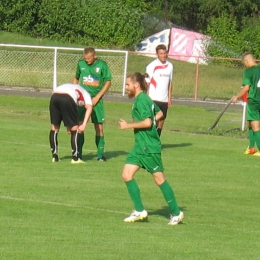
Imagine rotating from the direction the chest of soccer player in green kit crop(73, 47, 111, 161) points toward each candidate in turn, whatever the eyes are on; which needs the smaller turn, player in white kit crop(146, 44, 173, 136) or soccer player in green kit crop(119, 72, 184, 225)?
the soccer player in green kit

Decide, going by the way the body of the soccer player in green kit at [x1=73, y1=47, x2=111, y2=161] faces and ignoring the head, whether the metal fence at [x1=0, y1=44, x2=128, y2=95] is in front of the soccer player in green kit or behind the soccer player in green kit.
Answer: behind

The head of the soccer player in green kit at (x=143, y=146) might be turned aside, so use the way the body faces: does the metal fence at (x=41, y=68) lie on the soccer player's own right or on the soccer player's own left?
on the soccer player's own right

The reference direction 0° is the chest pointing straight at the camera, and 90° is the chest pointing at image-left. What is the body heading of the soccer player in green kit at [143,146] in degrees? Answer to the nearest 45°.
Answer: approximately 90°

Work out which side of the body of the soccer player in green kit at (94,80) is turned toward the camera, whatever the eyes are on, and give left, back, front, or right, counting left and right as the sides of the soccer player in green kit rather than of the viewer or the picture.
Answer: front

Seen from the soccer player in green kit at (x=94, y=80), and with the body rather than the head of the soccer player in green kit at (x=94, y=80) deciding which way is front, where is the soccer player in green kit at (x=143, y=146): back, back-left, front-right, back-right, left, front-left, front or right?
front

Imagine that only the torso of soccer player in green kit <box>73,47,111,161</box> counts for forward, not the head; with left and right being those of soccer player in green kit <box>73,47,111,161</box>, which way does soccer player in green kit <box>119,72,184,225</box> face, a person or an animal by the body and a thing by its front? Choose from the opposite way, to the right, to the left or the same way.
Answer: to the right

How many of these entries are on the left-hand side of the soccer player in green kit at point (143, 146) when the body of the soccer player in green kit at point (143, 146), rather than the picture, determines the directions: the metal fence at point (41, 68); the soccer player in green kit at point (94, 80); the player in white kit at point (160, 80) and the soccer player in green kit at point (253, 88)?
0

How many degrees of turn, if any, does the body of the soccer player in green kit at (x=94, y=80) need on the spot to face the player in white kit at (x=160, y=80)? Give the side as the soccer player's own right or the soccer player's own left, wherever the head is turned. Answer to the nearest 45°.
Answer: approximately 135° to the soccer player's own left

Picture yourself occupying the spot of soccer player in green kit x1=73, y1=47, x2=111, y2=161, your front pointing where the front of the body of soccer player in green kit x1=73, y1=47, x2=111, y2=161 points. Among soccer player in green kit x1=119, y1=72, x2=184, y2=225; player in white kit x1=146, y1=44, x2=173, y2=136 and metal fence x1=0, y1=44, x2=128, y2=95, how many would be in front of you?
1

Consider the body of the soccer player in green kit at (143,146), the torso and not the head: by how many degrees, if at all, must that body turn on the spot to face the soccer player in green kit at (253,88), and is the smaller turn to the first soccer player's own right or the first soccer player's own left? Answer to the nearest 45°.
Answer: approximately 90° to the first soccer player's own right

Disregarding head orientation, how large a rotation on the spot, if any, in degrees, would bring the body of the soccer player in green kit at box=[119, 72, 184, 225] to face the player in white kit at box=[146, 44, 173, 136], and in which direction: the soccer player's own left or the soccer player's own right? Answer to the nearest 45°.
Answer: approximately 90° to the soccer player's own right

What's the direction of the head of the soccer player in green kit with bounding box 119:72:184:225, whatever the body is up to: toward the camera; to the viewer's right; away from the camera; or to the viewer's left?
to the viewer's left

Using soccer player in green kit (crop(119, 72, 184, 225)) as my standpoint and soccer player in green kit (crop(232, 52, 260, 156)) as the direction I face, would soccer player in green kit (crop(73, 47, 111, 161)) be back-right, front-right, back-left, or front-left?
front-left
